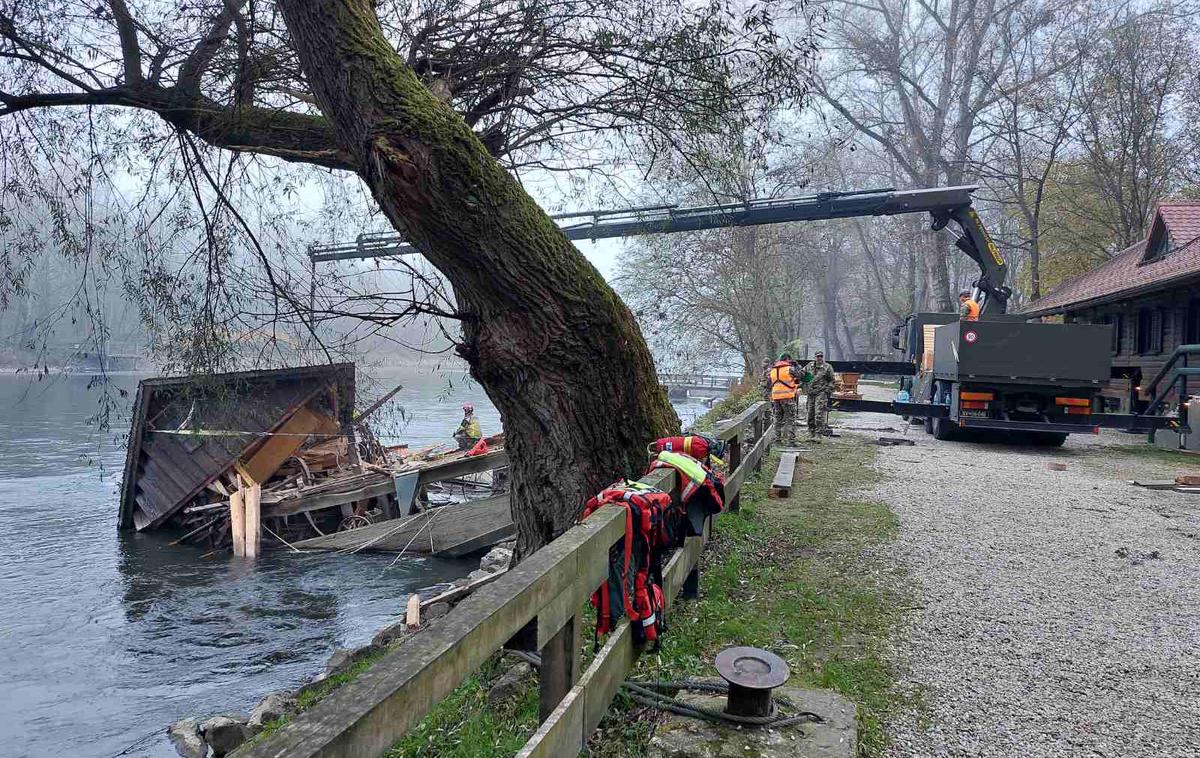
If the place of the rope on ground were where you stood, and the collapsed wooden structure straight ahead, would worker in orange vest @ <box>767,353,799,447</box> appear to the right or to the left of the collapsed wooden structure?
right

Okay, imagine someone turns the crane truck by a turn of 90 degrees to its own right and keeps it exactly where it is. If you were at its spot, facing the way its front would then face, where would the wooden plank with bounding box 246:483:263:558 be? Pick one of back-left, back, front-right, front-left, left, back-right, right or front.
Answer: back

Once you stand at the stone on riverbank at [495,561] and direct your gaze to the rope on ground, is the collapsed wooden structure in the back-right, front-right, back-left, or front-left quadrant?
back-right

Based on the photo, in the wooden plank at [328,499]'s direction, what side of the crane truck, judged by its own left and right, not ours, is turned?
left

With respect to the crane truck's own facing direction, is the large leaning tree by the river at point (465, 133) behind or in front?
behind

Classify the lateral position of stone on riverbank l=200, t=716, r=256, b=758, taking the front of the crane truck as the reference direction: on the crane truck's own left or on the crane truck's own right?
on the crane truck's own left

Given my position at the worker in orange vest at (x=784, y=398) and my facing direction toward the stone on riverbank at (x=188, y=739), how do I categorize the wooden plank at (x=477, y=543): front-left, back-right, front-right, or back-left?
front-right

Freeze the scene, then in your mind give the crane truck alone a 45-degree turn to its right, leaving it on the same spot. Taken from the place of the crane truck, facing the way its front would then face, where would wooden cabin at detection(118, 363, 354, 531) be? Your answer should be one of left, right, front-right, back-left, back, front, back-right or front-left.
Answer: back-left

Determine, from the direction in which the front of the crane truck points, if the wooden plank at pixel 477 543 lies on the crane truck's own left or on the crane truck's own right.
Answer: on the crane truck's own left

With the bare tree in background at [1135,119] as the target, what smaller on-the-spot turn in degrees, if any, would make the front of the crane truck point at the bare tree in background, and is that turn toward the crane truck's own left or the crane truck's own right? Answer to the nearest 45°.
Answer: approximately 45° to the crane truck's own right

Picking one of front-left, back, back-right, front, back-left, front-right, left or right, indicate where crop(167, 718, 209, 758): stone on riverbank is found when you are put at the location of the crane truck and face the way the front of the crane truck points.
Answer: back-left

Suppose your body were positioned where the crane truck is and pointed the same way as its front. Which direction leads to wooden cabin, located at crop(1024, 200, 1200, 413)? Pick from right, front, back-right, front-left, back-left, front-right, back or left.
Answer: front-right

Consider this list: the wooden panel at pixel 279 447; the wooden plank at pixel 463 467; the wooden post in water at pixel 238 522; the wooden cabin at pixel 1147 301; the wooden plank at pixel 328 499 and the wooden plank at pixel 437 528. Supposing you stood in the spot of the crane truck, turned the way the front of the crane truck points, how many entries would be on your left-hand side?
5

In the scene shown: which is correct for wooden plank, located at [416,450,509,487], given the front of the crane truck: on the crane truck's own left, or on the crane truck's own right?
on the crane truck's own left

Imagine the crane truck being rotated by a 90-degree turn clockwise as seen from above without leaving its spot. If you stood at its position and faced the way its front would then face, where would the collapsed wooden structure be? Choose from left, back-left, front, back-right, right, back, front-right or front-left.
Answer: back

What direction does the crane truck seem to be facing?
away from the camera
